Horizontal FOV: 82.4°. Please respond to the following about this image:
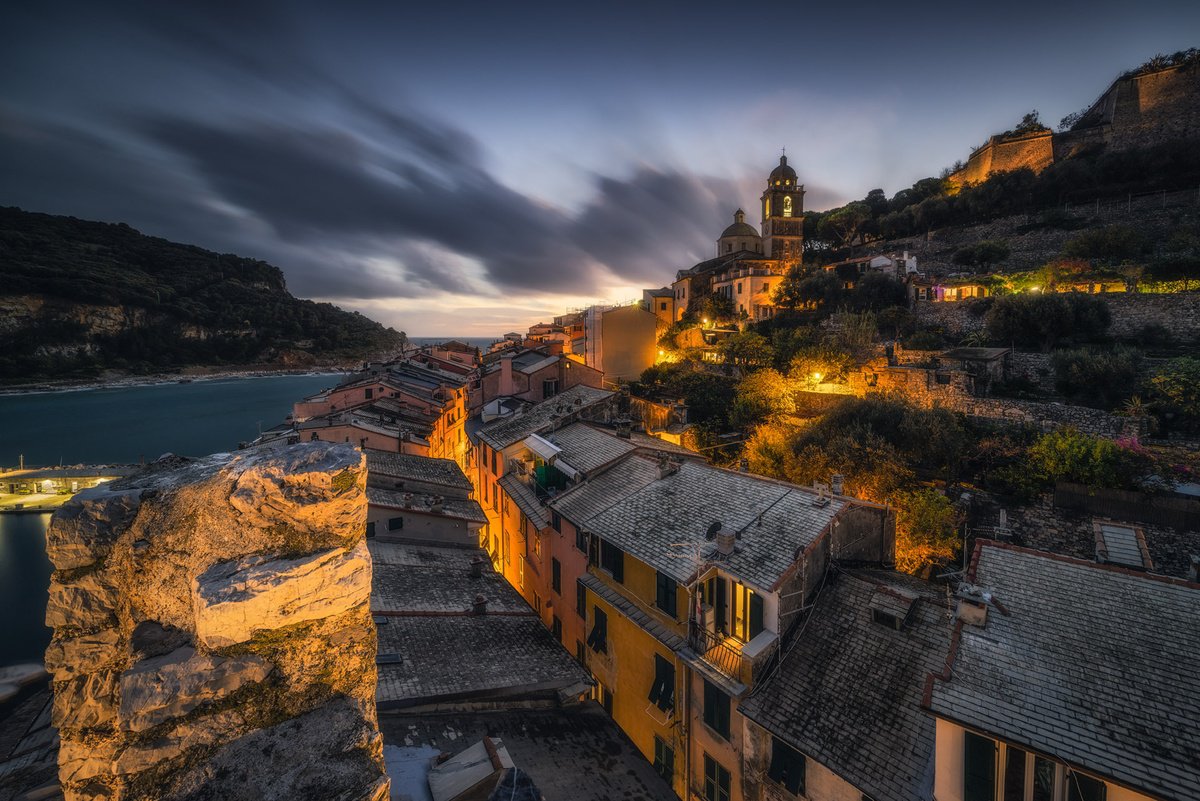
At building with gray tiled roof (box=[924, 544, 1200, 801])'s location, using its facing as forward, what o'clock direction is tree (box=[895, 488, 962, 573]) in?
The tree is roughly at 4 o'clock from the building with gray tiled roof.

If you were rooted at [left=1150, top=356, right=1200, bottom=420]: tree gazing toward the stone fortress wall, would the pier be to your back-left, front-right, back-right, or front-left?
back-left

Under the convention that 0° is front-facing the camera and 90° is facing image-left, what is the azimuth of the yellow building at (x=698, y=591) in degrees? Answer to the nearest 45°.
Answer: approximately 45°

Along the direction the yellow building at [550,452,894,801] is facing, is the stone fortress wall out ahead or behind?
behind

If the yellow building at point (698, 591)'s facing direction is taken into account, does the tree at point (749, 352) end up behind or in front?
behind

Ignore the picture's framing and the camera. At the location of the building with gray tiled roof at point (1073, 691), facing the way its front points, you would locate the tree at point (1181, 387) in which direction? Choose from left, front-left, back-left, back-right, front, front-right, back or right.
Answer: back-right

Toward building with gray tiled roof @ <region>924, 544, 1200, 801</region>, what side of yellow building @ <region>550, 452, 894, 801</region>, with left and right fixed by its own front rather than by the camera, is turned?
left
